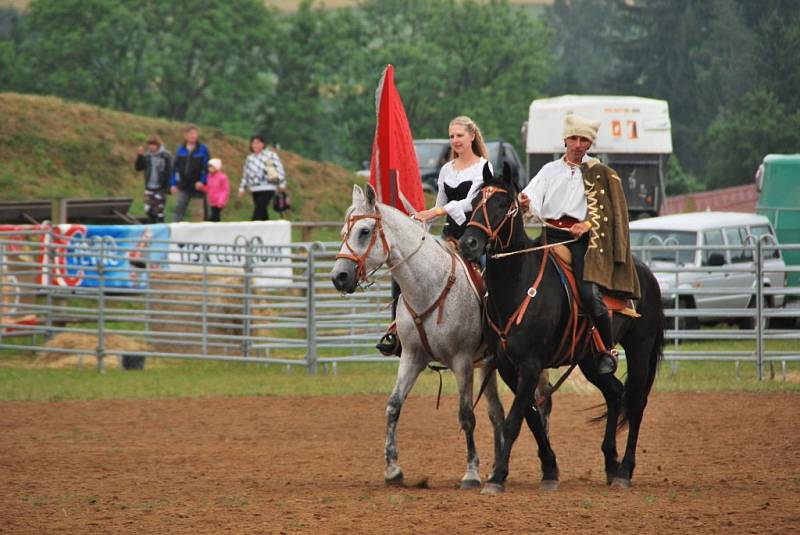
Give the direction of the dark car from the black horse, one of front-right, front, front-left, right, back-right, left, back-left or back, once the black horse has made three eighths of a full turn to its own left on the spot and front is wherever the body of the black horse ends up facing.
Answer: left

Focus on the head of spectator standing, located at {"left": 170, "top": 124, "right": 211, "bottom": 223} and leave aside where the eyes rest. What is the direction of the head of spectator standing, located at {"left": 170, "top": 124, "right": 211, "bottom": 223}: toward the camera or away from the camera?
toward the camera

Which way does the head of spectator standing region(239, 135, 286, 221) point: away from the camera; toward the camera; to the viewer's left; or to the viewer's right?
toward the camera

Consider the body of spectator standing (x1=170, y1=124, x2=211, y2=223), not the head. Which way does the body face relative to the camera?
toward the camera

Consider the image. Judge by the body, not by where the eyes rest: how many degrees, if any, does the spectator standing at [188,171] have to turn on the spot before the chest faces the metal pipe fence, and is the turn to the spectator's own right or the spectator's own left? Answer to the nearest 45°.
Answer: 0° — they already face it

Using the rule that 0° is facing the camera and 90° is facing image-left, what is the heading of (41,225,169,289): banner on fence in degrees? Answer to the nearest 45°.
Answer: approximately 0°

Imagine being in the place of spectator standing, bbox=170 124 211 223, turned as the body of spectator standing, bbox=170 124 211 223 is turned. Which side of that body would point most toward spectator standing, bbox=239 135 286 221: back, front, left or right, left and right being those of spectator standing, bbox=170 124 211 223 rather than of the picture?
left

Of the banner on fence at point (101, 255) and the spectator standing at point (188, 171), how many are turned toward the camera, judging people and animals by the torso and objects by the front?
2

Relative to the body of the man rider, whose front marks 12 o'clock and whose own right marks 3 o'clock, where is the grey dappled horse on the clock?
The grey dappled horse is roughly at 1 o'clock from the man rider.

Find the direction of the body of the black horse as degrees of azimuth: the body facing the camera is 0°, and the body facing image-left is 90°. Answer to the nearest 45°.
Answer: approximately 45°

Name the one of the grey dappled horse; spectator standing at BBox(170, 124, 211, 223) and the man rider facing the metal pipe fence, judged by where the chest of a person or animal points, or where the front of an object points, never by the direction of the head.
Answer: the spectator standing

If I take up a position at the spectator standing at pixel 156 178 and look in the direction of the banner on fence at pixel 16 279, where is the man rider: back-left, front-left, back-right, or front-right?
front-left

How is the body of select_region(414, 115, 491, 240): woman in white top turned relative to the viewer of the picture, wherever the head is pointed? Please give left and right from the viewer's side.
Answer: facing the viewer and to the left of the viewer

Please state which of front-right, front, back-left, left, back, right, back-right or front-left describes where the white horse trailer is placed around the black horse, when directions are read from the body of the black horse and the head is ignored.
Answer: back-right
